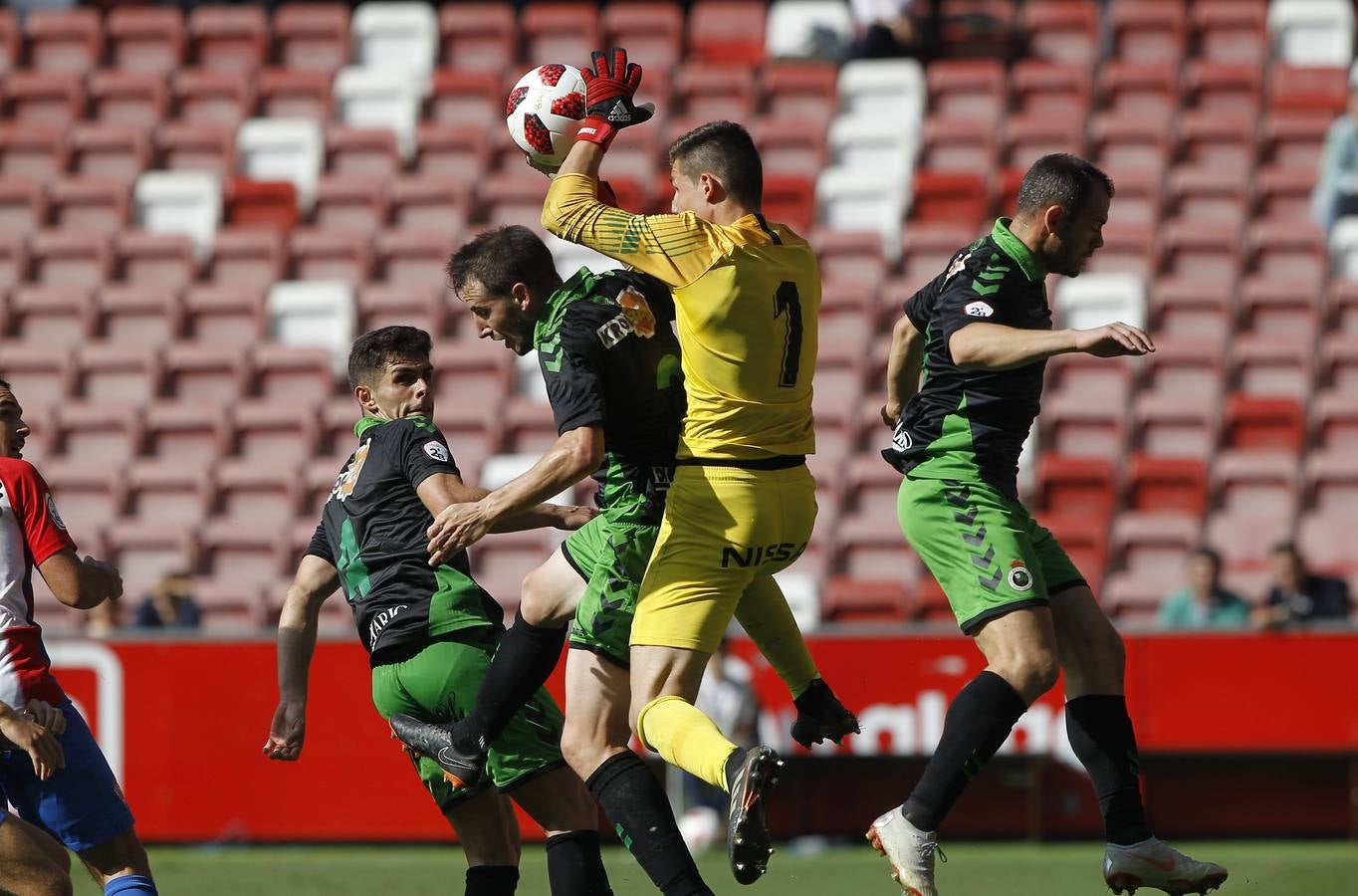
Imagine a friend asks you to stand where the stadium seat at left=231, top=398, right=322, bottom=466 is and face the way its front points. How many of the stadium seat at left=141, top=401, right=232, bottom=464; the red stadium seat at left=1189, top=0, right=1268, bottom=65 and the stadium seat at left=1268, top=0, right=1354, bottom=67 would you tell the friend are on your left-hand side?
2

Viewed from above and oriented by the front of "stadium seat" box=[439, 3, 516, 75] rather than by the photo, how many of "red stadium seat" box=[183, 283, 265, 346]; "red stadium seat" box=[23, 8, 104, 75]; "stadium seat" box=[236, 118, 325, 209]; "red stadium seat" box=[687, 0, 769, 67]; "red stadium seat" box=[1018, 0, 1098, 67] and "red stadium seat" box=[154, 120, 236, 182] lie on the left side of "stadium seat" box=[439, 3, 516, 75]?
2

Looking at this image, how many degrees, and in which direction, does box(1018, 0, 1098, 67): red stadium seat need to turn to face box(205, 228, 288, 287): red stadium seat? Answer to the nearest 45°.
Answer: approximately 90° to its right

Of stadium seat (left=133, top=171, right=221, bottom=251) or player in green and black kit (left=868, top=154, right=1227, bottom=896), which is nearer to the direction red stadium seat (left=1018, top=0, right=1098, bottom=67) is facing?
the player in green and black kit

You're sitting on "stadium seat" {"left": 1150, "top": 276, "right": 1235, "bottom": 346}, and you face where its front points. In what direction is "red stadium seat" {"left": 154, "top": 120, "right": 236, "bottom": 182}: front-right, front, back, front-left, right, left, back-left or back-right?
right

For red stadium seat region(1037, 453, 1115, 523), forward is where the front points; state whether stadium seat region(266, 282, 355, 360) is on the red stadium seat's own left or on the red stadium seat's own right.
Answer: on the red stadium seat's own right

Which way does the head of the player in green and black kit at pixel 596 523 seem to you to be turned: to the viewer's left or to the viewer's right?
to the viewer's left

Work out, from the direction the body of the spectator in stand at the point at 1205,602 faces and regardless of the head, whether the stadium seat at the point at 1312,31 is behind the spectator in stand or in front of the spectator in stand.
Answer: behind

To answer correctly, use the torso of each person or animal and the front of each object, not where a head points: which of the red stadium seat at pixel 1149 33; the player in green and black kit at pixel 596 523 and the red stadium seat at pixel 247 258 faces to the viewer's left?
the player in green and black kit

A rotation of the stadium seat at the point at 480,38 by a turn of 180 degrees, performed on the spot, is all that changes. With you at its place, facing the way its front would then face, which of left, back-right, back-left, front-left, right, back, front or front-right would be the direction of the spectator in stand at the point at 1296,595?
back-right

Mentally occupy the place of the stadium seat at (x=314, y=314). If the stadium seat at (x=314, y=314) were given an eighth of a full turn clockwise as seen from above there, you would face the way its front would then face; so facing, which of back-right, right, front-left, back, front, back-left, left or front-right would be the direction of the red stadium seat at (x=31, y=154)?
right
